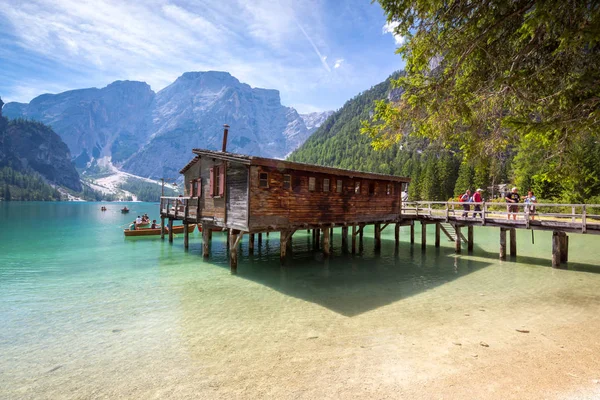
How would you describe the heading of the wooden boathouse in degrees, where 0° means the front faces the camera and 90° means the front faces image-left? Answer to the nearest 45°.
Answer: approximately 45°

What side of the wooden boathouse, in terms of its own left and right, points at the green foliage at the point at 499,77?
left
